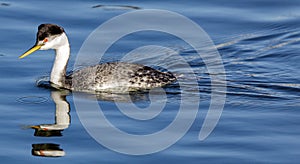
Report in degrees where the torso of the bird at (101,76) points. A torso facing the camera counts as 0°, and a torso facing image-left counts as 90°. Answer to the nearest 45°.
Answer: approximately 90°
